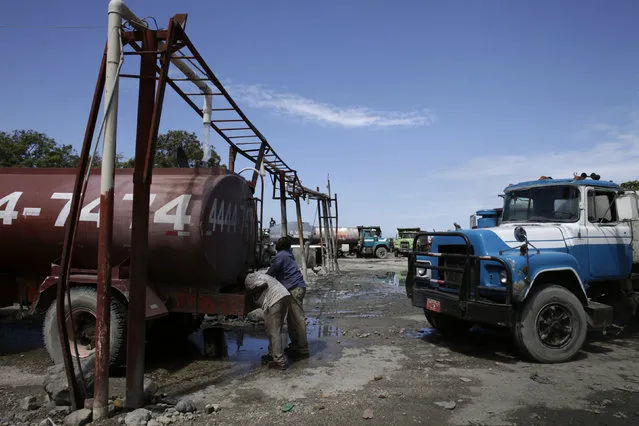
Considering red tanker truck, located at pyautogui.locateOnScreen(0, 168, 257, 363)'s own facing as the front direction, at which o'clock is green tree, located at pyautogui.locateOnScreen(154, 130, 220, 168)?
The green tree is roughly at 2 o'clock from the red tanker truck.

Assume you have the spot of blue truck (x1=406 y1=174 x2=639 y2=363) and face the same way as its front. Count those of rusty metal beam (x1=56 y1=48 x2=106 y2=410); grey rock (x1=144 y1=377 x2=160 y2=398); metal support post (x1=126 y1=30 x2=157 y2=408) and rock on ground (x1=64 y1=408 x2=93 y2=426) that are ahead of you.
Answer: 4

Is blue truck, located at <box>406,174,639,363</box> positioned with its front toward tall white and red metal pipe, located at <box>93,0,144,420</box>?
yes

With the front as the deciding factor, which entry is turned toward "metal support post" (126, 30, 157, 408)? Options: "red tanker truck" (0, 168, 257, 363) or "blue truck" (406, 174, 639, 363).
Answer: the blue truck

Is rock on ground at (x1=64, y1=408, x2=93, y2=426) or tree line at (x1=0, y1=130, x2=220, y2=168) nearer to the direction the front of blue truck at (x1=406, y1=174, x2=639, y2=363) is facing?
the rock on ground

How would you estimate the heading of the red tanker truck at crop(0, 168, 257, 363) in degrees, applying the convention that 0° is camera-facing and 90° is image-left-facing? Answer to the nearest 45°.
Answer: approximately 135°

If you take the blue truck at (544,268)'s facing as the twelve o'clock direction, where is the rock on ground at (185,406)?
The rock on ground is roughly at 12 o'clock from the blue truck.

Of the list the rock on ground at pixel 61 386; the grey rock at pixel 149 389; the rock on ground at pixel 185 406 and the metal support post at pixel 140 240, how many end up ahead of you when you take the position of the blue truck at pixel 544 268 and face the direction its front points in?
4

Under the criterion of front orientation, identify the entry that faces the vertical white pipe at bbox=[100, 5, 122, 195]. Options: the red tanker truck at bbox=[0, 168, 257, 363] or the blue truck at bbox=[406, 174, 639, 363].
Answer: the blue truck

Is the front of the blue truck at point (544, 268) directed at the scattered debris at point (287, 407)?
yes

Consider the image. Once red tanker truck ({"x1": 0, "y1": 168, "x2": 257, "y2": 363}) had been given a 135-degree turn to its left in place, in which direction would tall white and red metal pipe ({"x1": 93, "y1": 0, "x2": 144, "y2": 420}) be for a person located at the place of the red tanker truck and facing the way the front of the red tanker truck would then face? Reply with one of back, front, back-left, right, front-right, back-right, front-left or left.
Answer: front
